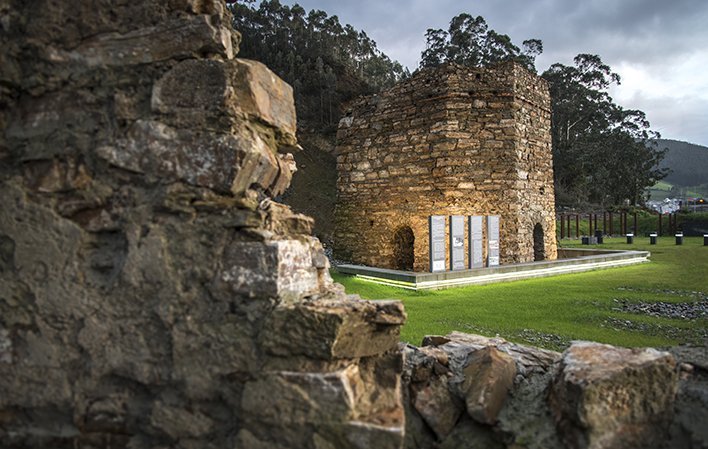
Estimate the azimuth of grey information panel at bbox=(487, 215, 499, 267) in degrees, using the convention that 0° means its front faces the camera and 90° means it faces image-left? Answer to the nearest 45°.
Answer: approximately 0°

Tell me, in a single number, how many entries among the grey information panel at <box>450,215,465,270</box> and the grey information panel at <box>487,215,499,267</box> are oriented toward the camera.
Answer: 2

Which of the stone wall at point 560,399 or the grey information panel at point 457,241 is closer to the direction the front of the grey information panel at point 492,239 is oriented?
the stone wall

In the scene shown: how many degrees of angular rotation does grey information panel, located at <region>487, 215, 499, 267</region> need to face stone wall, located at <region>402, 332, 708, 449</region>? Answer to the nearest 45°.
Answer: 0° — it already faces it

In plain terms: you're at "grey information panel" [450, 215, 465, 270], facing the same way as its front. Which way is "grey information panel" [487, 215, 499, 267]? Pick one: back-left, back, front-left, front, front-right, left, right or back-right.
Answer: back-left

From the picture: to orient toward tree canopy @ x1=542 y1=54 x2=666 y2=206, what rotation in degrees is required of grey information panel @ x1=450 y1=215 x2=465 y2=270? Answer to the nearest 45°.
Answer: approximately 180°

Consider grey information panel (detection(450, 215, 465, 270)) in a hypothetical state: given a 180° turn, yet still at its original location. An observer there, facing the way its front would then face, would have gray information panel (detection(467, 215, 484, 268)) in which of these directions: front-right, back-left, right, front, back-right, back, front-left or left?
front-right
